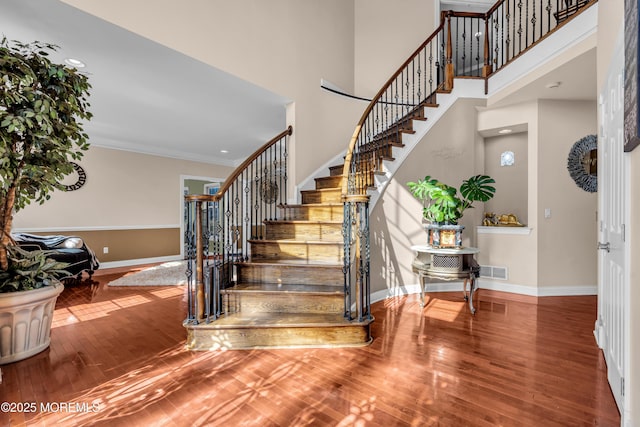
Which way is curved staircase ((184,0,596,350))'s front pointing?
toward the camera

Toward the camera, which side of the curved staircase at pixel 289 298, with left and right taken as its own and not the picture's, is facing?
front

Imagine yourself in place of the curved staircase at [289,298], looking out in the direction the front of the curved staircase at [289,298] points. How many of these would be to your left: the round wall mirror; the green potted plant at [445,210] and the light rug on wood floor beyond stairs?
2

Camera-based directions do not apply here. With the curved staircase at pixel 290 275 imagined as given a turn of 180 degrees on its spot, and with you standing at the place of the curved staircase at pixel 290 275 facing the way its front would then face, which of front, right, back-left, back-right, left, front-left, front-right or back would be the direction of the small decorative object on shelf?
front-right

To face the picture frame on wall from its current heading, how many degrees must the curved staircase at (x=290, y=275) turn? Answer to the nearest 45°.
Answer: approximately 45° to its left

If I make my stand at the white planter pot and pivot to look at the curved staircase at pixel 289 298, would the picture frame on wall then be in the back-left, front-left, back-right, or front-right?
front-right

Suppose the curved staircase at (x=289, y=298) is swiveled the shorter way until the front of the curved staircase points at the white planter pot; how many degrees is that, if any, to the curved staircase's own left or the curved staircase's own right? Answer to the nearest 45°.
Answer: approximately 90° to the curved staircase's own right

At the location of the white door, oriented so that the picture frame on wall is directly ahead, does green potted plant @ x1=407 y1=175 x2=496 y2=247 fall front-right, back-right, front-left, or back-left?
back-right

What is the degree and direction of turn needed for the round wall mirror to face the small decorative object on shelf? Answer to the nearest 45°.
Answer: approximately 90° to its right

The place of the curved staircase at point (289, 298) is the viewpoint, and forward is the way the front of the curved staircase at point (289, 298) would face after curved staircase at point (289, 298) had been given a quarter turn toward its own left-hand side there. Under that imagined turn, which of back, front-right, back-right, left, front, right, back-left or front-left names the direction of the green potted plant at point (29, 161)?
back

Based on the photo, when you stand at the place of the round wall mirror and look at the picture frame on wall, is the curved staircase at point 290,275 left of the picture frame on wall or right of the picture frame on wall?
right
